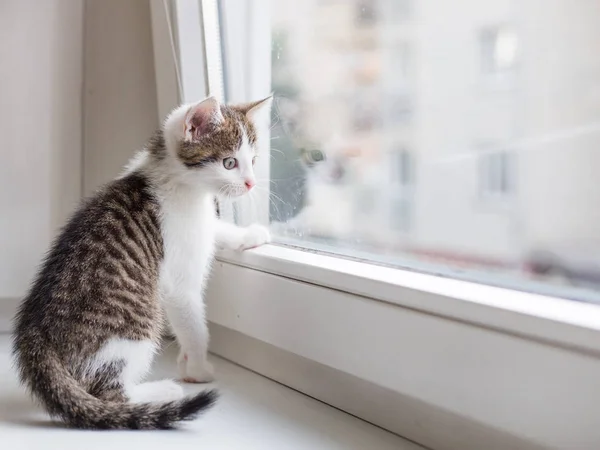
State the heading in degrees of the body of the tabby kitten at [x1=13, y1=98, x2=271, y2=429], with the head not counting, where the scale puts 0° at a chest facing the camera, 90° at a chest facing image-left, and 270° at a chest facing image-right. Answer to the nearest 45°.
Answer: approximately 270°
